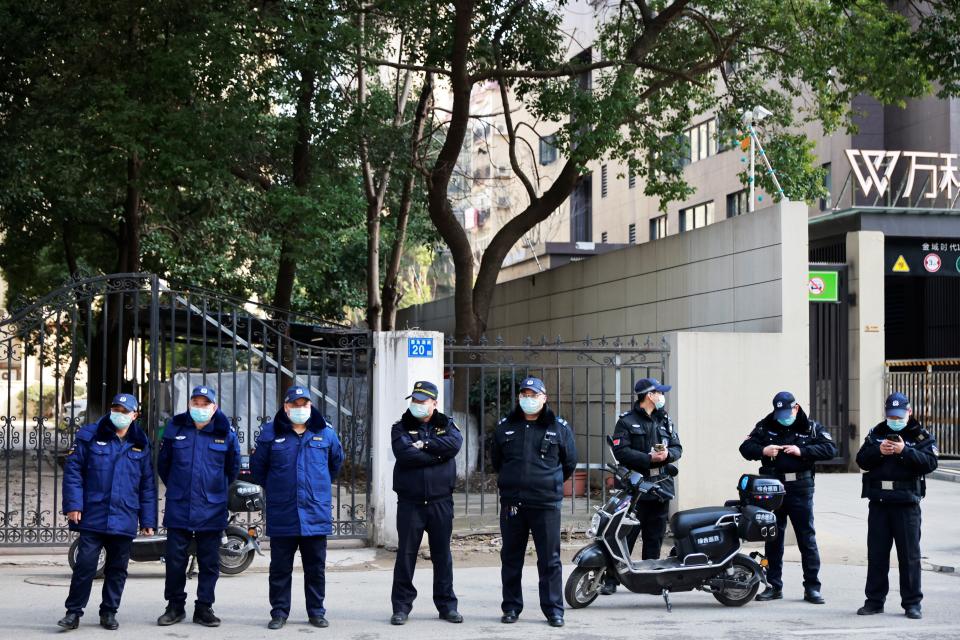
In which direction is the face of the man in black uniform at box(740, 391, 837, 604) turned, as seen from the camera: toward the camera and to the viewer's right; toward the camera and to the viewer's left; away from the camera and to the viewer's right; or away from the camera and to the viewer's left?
toward the camera and to the viewer's left

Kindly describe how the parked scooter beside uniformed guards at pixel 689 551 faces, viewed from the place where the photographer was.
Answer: facing to the left of the viewer

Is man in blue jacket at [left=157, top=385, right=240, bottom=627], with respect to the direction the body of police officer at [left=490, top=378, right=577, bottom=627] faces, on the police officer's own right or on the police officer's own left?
on the police officer's own right

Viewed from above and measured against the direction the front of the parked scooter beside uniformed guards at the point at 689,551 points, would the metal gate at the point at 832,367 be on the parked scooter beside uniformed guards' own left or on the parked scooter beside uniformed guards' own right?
on the parked scooter beside uniformed guards' own right

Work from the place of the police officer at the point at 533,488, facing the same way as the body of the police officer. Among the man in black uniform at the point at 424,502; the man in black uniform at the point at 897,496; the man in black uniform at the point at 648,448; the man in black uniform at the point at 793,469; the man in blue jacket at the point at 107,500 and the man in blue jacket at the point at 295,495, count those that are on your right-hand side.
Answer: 3

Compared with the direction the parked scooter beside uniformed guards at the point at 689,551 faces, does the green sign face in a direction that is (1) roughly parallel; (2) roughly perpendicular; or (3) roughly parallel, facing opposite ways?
roughly perpendicular

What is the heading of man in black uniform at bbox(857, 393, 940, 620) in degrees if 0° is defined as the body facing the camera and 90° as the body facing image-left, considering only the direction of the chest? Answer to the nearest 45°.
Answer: approximately 0°

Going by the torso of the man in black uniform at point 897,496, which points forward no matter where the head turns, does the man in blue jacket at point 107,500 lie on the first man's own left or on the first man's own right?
on the first man's own right

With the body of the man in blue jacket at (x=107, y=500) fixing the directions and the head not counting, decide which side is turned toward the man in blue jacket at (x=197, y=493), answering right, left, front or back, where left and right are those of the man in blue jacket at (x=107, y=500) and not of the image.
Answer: left

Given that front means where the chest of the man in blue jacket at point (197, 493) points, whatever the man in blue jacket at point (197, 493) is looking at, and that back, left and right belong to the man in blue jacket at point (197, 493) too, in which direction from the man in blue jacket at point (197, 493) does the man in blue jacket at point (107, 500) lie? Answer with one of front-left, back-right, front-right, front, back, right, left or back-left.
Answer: right

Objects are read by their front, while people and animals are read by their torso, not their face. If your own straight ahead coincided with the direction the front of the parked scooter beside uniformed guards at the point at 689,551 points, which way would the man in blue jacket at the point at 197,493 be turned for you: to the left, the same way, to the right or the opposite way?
to the left
